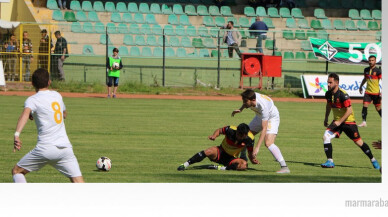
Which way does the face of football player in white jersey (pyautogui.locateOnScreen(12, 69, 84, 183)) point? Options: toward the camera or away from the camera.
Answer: away from the camera

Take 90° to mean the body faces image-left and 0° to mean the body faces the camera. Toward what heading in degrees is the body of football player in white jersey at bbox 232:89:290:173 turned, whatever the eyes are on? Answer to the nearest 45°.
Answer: approximately 90°

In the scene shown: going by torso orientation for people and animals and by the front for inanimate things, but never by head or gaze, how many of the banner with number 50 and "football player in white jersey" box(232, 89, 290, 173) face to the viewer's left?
1

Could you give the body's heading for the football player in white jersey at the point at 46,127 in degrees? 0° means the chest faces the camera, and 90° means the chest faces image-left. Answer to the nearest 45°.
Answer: approximately 135°

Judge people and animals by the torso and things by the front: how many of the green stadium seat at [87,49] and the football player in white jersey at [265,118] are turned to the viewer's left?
1

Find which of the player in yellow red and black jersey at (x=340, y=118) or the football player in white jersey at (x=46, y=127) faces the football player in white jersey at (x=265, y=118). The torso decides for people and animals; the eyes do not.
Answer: the player in yellow red and black jersey

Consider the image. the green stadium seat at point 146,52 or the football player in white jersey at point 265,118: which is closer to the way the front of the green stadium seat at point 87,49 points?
the football player in white jersey
